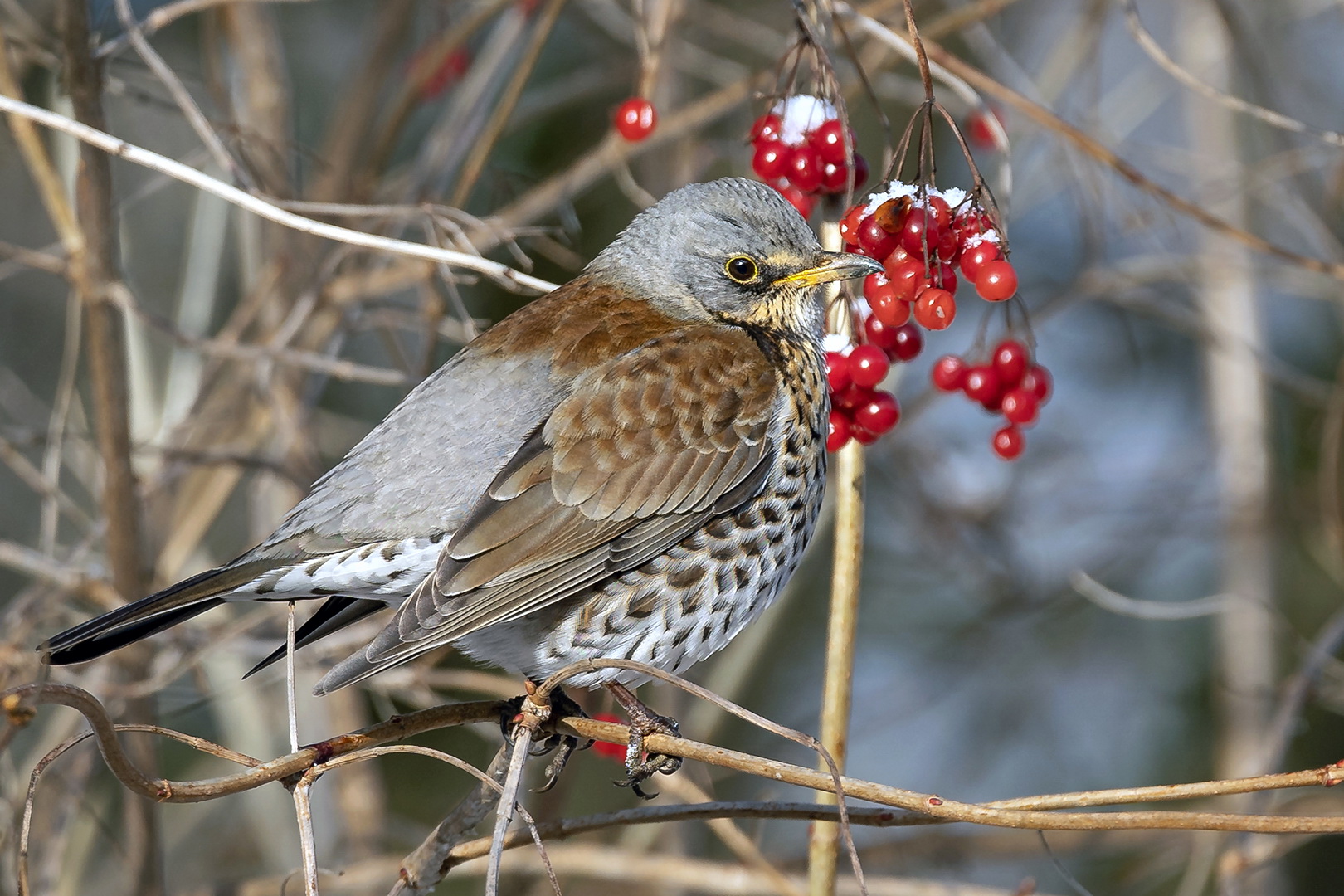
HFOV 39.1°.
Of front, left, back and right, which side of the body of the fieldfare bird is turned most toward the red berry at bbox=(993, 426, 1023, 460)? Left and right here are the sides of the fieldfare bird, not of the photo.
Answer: front

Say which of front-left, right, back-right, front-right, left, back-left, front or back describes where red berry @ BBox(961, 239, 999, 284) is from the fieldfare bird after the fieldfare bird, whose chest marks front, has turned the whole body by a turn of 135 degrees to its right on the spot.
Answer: left

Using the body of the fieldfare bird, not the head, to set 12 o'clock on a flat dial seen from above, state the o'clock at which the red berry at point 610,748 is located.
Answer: The red berry is roughly at 9 o'clock from the fieldfare bird.

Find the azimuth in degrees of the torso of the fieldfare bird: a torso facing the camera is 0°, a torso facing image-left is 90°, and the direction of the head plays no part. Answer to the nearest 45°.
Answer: approximately 270°
